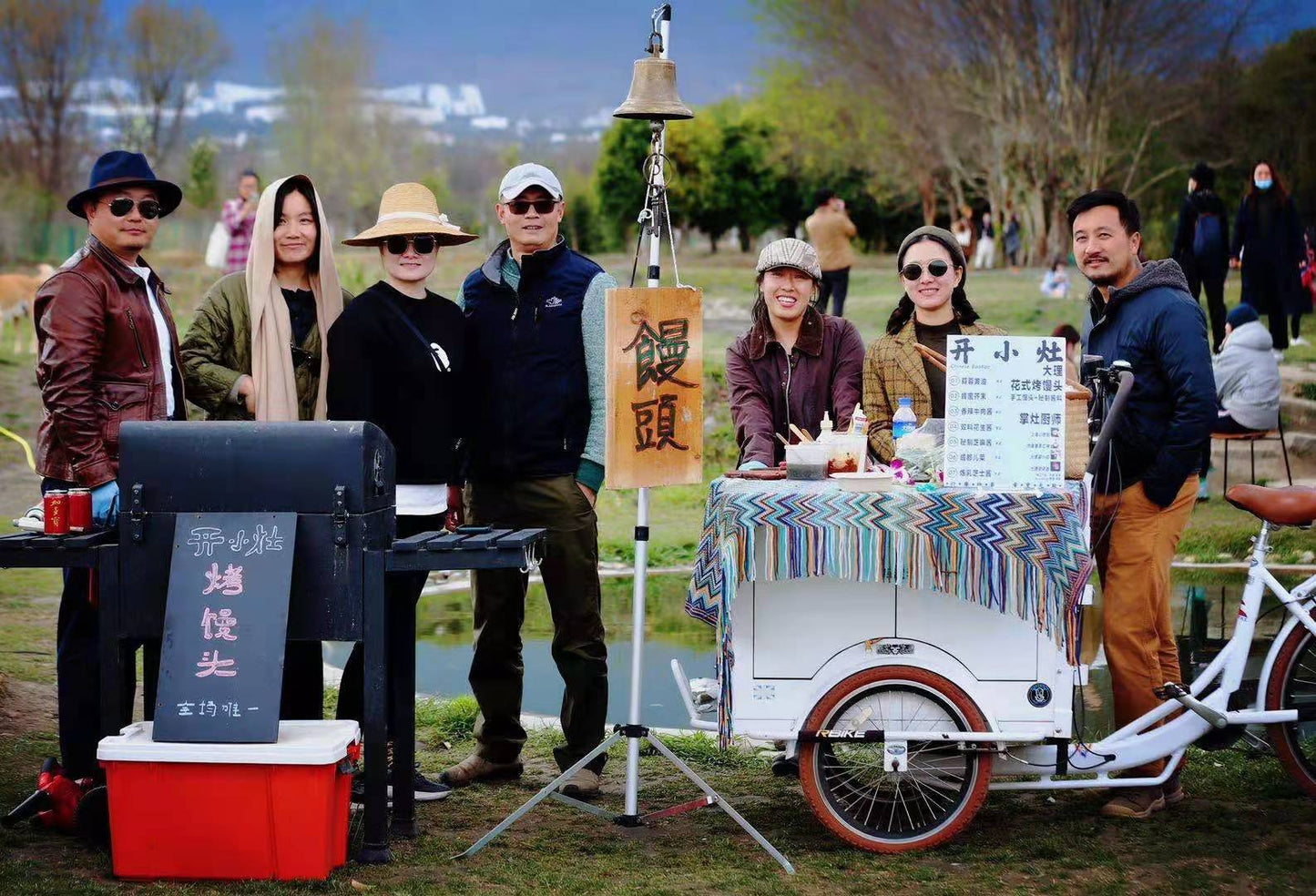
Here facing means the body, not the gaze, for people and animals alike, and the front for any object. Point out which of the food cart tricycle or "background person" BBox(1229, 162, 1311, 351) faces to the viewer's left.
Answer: the food cart tricycle

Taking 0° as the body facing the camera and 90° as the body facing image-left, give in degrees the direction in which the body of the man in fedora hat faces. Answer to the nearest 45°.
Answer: approximately 315°

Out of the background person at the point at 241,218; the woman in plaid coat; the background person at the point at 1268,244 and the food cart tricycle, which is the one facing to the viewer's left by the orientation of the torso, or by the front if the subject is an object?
the food cart tricycle

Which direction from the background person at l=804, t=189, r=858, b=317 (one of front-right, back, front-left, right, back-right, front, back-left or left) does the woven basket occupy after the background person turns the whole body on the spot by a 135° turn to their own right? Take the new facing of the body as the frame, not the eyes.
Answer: front

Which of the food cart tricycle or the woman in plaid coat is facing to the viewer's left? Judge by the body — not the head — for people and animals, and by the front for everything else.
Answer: the food cart tricycle

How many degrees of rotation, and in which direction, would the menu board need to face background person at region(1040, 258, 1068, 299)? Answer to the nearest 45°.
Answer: approximately 180°

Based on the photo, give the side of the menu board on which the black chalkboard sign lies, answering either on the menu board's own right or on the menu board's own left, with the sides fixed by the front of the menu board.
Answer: on the menu board's own right

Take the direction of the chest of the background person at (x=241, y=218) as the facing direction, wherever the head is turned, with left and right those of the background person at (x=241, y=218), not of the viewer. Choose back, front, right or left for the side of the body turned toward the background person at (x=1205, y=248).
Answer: left

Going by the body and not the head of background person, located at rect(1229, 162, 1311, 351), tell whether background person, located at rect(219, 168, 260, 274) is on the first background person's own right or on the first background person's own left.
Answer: on the first background person's own right
